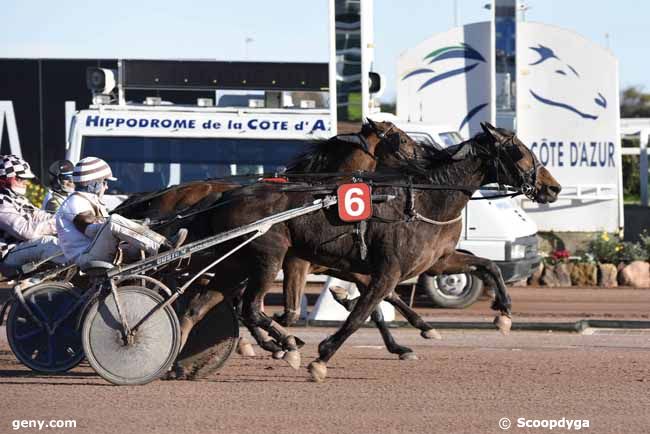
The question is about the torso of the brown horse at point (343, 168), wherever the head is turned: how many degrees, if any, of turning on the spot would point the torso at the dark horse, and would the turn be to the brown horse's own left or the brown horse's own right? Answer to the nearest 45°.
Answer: approximately 90° to the brown horse's own right

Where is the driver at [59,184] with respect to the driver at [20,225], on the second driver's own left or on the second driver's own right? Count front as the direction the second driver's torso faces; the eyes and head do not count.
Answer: on the second driver's own left

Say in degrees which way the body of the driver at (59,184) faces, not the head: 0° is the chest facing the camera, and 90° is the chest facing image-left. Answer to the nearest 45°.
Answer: approximately 270°

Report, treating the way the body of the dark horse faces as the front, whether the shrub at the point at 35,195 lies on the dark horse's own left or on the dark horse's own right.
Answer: on the dark horse's own left

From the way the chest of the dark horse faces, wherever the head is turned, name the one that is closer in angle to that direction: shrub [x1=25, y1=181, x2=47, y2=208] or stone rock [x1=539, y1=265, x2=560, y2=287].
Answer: the stone rock

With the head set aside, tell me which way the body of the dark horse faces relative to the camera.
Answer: to the viewer's right

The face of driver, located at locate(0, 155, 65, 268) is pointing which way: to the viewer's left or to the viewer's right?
to the viewer's right

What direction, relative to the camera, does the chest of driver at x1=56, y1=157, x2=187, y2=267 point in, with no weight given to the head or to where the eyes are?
to the viewer's right

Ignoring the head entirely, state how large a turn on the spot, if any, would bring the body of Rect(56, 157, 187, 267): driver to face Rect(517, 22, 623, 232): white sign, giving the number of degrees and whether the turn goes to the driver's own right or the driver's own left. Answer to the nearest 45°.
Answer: approximately 45° to the driver's own left

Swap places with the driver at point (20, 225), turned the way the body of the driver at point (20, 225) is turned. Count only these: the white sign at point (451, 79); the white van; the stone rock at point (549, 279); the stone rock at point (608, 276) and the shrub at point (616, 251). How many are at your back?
0

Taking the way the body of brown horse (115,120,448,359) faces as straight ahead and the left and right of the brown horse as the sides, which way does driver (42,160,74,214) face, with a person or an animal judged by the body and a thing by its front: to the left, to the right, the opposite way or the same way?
the same way

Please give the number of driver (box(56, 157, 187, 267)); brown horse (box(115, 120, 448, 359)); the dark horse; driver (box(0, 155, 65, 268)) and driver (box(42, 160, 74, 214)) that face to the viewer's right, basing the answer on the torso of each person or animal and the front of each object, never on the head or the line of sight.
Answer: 5

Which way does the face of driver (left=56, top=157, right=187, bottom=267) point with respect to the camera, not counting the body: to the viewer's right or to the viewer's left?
to the viewer's right

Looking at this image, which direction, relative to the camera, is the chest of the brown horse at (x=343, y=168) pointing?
to the viewer's right

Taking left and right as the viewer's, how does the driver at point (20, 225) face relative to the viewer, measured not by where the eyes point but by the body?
facing to the right of the viewer

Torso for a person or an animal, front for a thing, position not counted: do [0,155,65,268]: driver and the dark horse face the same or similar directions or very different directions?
same or similar directions
